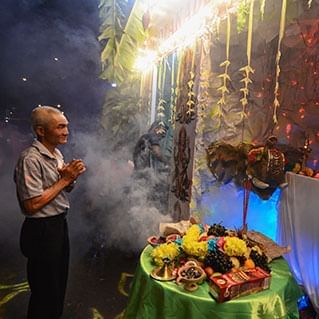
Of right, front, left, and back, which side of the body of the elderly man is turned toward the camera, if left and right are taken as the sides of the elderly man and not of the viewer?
right

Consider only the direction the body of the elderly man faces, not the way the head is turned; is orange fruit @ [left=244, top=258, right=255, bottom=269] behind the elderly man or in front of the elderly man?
in front

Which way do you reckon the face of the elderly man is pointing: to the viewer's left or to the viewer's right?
to the viewer's right

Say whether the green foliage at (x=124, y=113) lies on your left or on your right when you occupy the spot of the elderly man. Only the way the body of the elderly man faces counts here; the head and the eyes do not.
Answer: on your left

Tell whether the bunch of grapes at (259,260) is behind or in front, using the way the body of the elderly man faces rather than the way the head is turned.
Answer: in front

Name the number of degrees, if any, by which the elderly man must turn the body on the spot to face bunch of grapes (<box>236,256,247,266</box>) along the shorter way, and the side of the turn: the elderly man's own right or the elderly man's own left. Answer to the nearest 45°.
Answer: approximately 45° to the elderly man's own right

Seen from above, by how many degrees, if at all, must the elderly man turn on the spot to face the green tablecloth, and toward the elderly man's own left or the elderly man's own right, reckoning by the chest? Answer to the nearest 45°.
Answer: approximately 45° to the elderly man's own right
